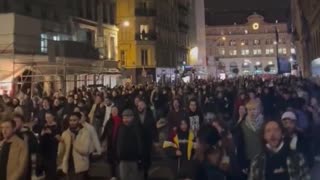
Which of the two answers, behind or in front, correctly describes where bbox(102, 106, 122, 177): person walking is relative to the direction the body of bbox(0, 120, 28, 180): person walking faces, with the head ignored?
behind

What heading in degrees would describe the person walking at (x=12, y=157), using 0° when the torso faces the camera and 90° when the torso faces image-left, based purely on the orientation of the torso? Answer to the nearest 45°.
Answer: approximately 45°

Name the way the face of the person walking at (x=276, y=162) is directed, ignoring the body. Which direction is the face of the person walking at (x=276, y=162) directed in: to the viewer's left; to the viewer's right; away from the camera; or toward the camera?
toward the camera

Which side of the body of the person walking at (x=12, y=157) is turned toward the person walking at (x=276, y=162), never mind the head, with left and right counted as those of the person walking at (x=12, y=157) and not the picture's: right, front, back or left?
left

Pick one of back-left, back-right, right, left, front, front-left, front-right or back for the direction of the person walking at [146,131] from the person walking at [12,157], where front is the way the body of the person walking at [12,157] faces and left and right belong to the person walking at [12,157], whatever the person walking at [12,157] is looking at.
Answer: back

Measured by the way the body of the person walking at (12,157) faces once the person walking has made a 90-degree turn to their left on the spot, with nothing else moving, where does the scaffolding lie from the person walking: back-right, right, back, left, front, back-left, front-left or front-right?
back-left

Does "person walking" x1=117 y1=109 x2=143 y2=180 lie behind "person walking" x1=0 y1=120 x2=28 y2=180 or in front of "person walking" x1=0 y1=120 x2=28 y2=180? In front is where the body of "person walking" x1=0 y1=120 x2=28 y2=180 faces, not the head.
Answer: behind
